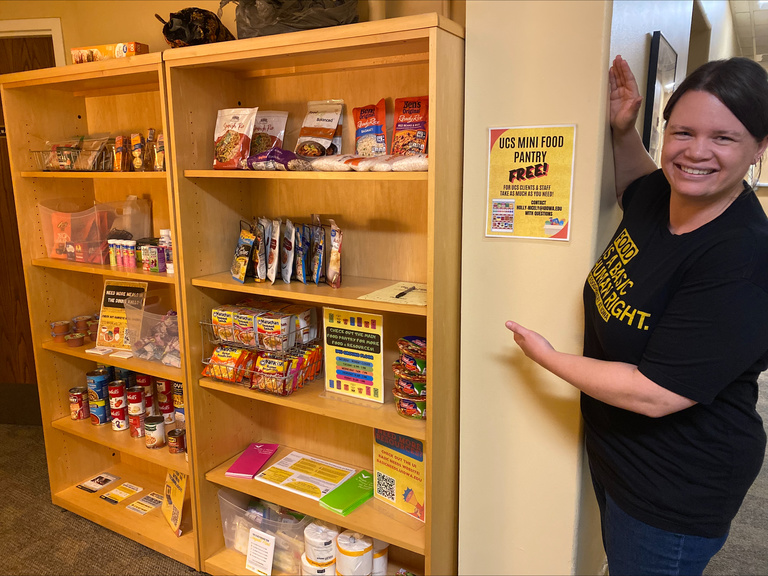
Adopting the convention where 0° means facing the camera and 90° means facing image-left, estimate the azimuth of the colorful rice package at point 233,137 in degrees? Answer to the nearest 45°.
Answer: approximately 0°

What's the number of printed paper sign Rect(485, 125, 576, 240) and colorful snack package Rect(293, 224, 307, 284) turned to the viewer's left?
1

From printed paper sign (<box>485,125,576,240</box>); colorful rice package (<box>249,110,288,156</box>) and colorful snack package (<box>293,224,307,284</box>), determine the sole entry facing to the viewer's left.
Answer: colorful snack package (<box>293,224,307,284</box>)

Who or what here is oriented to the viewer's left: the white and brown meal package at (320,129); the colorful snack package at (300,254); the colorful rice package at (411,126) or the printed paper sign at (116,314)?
the colorful snack package at (300,254)

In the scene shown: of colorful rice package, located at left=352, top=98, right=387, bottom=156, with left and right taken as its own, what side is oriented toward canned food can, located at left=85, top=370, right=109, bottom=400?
right

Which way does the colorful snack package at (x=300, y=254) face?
to the viewer's left

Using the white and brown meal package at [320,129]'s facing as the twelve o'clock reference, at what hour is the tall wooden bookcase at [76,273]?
The tall wooden bookcase is roughly at 4 o'clock from the white and brown meal package.
